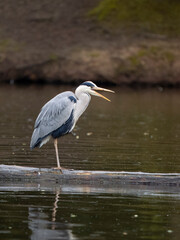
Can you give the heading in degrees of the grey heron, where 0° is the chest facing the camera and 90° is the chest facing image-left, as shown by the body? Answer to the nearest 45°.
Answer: approximately 270°
